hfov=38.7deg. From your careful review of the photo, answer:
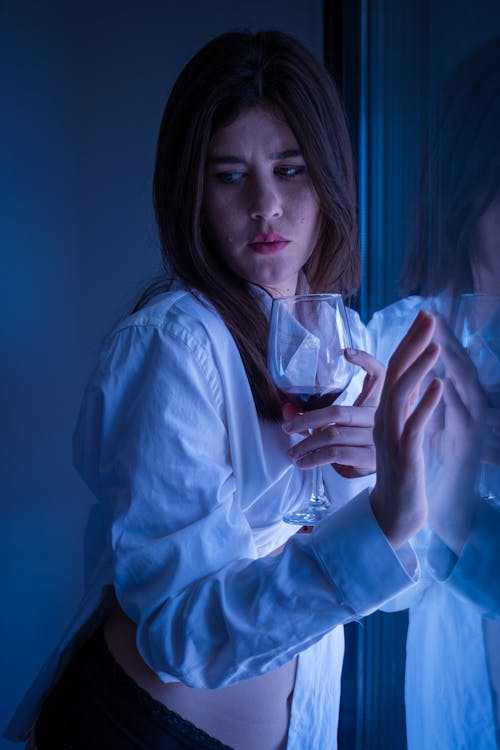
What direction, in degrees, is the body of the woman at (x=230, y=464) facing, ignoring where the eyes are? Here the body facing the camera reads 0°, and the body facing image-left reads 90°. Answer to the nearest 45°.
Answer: approximately 315°
